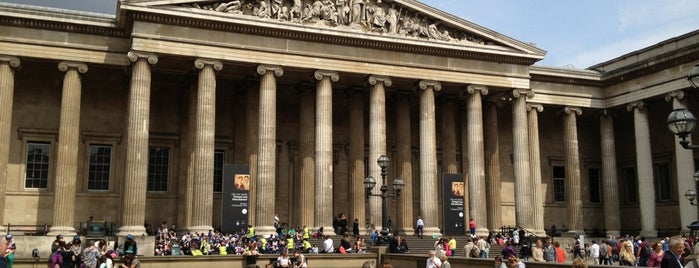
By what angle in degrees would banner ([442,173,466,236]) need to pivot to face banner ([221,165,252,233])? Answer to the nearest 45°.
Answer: approximately 45° to its right

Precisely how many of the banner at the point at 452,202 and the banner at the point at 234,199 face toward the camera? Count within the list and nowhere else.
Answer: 2

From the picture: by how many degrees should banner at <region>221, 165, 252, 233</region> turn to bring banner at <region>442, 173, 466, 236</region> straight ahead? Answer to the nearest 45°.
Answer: approximately 90° to its left

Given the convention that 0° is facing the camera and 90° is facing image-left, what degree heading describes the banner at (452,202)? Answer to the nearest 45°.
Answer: approximately 0°

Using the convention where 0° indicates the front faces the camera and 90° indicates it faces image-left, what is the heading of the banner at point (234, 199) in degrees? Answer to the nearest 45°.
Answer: approximately 0°
